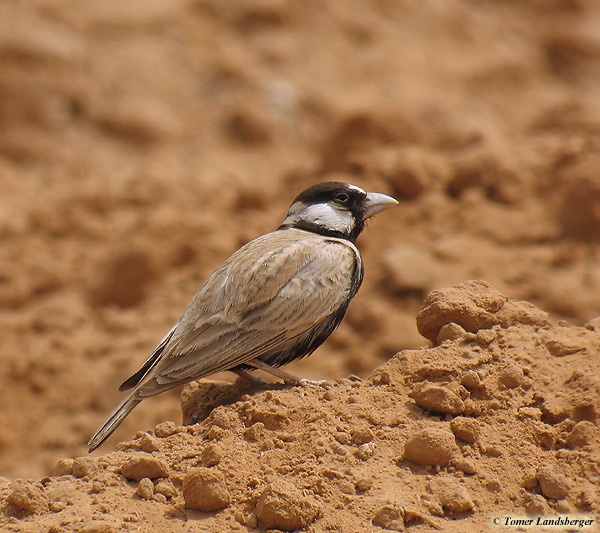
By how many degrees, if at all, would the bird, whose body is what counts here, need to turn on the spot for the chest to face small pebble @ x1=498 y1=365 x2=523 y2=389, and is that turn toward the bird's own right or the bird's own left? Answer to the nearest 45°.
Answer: approximately 45° to the bird's own right

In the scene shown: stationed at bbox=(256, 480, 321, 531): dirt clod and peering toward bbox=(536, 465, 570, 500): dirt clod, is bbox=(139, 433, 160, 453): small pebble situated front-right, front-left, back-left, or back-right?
back-left

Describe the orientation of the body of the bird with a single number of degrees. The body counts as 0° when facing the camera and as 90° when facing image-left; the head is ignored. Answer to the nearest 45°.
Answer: approximately 270°

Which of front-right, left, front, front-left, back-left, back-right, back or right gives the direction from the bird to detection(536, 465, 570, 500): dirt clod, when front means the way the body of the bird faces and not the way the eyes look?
front-right

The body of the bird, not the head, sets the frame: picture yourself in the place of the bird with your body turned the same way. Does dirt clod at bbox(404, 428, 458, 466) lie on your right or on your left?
on your right

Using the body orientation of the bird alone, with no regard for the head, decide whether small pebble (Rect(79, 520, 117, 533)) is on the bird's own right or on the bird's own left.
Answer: on the bird's own right

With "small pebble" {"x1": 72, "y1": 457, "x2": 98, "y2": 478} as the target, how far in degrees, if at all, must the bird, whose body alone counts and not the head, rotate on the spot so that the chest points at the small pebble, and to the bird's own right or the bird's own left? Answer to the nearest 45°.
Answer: approximately 135° to the bird's own right

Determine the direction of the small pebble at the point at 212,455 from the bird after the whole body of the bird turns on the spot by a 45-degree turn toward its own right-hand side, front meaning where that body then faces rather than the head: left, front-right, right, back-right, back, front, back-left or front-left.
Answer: front-right

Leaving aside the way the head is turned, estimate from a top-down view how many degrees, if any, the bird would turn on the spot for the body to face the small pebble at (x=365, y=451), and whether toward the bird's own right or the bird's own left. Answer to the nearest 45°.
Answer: approximately 45° to the bird's own right
